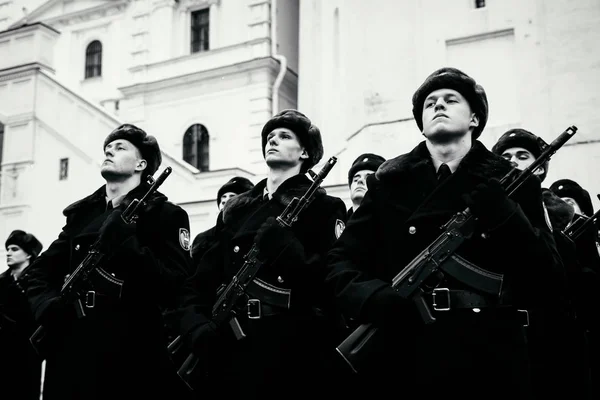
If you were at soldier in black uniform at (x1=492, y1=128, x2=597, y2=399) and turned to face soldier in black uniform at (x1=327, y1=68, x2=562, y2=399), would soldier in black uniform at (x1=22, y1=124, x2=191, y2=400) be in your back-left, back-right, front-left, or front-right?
front-right

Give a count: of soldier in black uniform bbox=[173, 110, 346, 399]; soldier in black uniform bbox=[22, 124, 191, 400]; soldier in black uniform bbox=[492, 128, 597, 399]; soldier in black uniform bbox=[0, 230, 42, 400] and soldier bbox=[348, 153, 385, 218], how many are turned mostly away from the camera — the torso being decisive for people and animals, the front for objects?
0

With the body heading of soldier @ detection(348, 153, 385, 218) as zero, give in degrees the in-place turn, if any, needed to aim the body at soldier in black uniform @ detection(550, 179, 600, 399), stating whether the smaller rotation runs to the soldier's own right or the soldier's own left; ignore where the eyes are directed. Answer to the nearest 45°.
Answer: approximately 135° to the soldier's own left

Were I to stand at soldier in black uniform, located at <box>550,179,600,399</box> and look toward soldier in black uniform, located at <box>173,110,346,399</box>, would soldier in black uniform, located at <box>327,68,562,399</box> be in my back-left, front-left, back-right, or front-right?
front-left

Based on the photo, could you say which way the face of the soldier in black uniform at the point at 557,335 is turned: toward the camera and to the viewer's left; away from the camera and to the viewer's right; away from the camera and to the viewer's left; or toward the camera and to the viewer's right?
toward the camera and to the viewer's left

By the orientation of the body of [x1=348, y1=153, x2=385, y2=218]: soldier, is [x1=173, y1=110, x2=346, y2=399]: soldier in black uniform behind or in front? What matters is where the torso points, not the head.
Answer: in front

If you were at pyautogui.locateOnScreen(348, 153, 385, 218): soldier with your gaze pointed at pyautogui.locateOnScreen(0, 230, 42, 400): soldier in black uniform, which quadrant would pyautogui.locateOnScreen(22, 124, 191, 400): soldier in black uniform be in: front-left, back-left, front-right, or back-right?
front-left

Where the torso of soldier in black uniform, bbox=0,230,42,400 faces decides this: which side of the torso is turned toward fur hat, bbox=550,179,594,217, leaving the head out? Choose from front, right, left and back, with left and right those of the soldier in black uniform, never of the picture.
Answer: left

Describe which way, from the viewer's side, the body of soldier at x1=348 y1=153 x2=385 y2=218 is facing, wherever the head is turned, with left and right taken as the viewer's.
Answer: facing the viewer and to the left of the viewer

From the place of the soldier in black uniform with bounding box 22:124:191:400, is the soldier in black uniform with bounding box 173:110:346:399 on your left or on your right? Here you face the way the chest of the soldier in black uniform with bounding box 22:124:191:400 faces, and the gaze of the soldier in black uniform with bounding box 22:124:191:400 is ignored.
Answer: on your left
